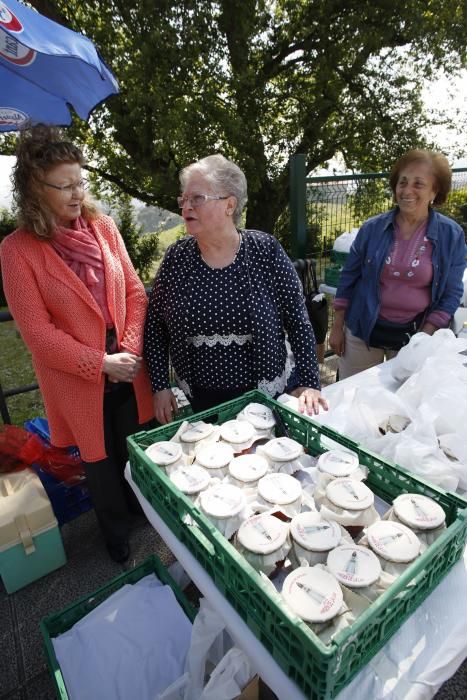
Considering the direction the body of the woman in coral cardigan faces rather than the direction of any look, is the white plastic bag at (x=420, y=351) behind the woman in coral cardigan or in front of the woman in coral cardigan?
in front

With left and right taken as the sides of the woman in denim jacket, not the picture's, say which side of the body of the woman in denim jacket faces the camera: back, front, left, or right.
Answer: front

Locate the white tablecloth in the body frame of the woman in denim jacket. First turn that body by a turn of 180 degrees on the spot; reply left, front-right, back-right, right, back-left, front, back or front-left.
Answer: back

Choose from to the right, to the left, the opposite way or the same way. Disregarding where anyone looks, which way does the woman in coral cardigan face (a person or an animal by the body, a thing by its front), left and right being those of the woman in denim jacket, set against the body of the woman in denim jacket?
to the left

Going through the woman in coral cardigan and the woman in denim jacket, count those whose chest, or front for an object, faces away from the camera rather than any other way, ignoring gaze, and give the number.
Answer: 0

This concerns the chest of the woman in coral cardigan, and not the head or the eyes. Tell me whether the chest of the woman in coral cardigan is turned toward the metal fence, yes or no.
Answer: no

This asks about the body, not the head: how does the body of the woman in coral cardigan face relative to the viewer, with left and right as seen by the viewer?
facing the viewer and to the right of the viewer

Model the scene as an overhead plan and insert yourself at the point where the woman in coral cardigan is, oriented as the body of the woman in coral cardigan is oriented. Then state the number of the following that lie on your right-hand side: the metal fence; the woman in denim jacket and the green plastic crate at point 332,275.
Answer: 0

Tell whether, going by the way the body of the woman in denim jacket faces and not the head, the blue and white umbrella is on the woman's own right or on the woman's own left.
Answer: on the woman's own right

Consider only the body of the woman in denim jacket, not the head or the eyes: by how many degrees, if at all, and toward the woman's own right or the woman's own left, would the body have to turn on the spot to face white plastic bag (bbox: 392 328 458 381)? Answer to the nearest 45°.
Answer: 0° — they already face it

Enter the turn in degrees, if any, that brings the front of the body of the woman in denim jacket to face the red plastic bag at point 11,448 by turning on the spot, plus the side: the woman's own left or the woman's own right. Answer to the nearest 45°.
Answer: approximately 45° to the woman's own right

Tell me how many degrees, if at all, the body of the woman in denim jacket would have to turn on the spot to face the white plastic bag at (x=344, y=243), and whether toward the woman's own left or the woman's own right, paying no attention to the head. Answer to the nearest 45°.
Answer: approximately 135° to the woman's own right

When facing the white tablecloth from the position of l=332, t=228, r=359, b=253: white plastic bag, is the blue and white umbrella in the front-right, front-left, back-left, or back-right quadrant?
front-right

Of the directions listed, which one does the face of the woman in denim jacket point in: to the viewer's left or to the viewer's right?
to the viewer's left

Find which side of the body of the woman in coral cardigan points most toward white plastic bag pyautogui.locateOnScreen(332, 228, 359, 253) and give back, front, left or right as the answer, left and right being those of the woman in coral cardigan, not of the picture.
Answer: left
